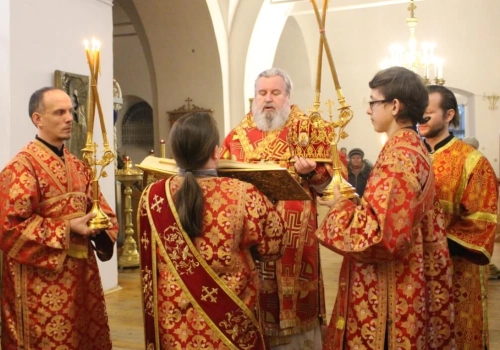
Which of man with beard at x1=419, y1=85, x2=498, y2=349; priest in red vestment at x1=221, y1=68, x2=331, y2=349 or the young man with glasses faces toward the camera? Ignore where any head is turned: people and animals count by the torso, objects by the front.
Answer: the priest in red vestment

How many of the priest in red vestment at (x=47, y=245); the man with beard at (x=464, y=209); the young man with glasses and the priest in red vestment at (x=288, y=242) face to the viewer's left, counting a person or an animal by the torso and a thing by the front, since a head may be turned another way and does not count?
2

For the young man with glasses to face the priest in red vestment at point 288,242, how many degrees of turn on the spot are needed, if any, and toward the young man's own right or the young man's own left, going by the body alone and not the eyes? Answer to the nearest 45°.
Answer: approximately 45° to the young man's own right

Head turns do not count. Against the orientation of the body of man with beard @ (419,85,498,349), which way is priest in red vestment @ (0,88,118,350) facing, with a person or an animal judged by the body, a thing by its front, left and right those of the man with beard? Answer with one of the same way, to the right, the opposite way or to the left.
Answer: the opposite way

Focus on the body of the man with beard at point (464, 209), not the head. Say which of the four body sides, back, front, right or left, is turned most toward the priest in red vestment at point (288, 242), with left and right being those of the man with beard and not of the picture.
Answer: front

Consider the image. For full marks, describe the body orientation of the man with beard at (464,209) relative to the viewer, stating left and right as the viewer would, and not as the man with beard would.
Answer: facing to the left of the viewer

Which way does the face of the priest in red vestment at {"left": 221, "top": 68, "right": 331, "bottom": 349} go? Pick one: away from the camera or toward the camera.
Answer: toward the camera

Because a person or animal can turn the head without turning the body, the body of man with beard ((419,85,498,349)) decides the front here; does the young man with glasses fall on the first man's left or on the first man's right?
on the first man's left

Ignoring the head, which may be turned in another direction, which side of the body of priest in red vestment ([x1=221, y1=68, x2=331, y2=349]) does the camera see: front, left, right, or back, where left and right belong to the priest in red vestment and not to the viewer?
front

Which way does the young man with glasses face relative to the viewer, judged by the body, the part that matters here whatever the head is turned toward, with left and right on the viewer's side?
facing to the left of the viewer

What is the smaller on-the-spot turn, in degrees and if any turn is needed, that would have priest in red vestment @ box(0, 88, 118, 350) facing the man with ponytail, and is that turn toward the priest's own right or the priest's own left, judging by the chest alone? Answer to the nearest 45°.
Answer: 0° — they already face them

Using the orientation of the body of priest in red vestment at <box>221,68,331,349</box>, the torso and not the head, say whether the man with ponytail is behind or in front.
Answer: in front

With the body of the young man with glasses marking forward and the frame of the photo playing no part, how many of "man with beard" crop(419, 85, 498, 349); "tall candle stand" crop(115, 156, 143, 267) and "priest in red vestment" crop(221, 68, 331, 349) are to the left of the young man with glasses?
0

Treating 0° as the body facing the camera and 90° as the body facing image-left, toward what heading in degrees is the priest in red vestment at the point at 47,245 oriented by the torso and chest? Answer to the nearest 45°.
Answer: approximately 315°

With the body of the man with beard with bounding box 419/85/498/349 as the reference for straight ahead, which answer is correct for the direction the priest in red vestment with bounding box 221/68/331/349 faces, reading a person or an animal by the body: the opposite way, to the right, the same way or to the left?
to the left

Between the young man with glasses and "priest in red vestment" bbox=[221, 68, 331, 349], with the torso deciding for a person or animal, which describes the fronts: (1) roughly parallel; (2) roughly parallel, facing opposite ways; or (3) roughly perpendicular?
roughly perpendicular

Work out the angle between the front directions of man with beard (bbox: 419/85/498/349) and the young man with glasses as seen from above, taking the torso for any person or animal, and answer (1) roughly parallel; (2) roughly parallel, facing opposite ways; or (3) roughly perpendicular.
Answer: roughly parallel

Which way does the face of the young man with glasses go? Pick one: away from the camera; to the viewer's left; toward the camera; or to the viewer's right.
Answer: to the viewer's left

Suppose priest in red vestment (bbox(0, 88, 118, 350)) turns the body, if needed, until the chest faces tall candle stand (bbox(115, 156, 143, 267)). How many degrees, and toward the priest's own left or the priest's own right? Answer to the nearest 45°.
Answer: approximately 135° to the priest's own left

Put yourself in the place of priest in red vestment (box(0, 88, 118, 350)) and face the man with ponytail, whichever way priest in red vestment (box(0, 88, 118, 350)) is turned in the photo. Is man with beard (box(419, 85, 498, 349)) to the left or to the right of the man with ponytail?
left
